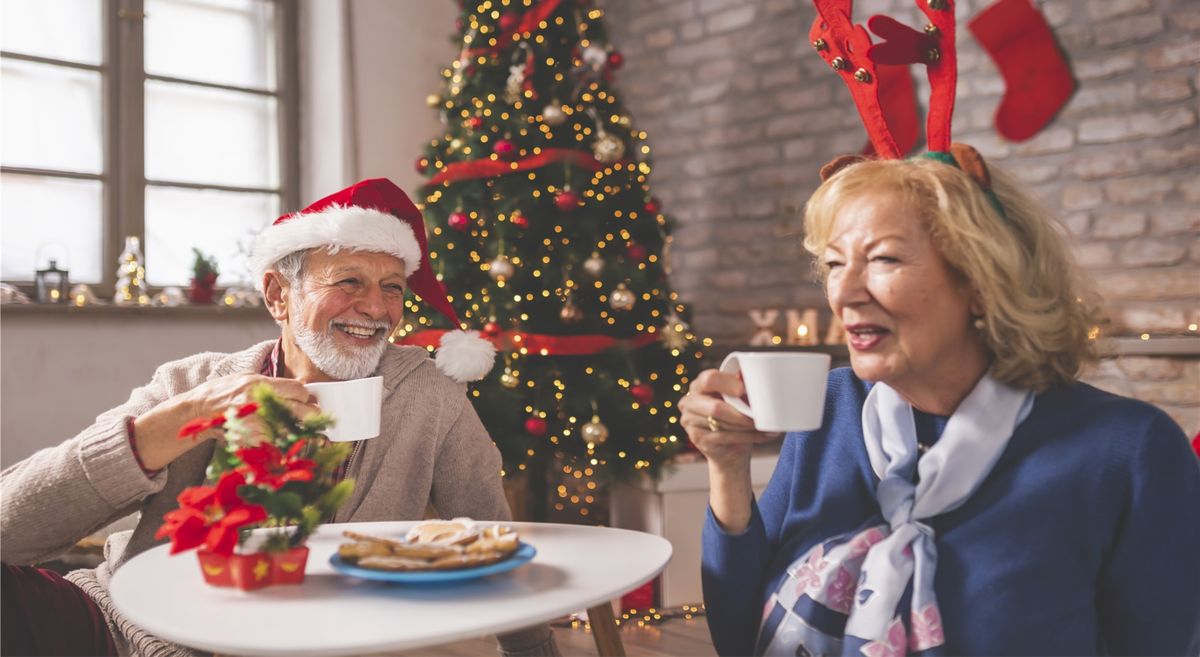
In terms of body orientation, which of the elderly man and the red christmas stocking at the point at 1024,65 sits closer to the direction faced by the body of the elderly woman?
the elderly man

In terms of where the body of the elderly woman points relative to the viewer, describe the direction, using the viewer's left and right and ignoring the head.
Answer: facing the viewer and to the left of the viewer

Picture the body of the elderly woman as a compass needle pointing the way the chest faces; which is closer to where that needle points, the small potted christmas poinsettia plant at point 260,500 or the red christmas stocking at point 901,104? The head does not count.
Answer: the small potted christmas poinsettia plant

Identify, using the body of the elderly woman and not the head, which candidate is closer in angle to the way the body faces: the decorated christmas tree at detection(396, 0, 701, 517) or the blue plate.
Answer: the blue plate

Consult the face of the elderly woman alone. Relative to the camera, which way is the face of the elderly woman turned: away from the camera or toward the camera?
toward the camera

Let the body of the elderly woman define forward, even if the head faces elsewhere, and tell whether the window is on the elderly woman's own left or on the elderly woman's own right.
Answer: on the elderly woman's own right

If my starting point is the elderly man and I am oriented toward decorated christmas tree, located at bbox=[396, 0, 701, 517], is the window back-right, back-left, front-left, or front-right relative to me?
front-left

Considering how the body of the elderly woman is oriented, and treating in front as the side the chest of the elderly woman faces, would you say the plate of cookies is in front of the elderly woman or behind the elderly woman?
in front

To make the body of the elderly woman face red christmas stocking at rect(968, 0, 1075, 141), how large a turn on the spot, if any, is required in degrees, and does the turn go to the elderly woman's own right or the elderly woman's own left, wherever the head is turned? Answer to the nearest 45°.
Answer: approximately 135° to the elderly woman's own right

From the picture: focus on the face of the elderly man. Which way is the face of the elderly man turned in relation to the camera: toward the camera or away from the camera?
toward the camera

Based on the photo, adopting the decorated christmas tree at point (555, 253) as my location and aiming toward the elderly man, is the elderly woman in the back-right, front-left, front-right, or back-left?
front-left

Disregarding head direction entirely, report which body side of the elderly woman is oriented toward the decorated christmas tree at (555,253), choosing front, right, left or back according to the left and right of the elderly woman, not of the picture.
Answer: right

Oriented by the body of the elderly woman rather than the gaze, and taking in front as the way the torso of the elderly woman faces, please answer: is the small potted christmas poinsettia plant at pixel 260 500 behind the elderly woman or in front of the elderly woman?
in front

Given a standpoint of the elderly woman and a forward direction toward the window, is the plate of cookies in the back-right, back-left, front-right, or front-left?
front-left
